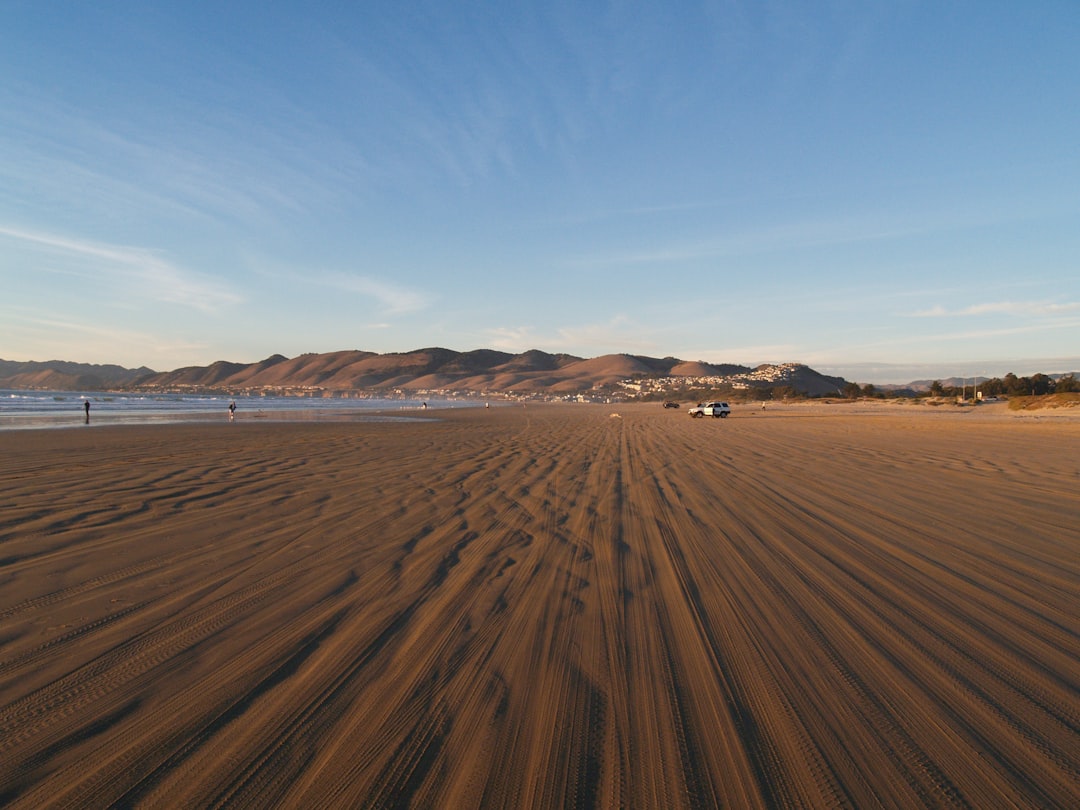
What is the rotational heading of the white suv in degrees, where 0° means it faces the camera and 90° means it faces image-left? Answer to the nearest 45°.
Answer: approximately 90°
